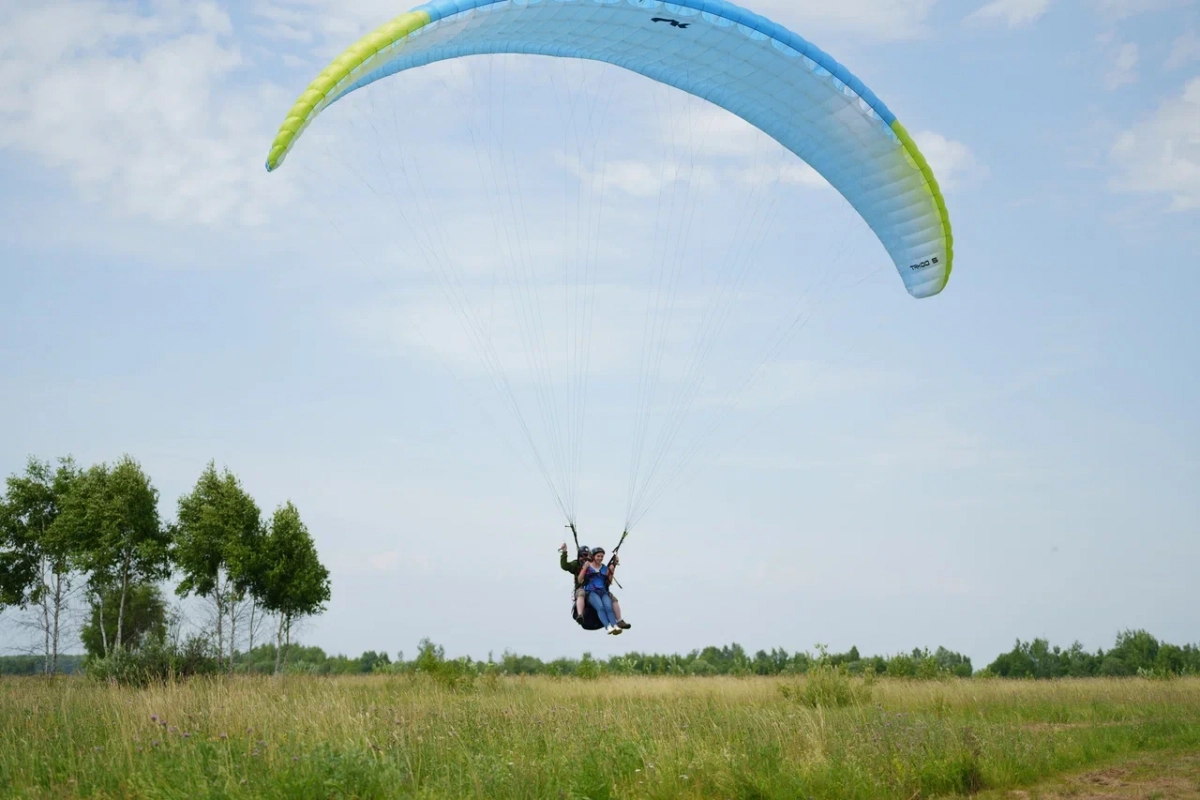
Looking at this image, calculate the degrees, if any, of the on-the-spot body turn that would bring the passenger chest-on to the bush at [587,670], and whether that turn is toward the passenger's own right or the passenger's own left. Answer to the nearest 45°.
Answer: approximately 135° to the passenger's own left

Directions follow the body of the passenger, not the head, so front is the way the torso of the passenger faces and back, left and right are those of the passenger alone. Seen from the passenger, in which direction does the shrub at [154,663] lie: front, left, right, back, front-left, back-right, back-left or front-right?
back

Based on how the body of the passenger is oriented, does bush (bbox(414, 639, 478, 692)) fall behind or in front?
behind

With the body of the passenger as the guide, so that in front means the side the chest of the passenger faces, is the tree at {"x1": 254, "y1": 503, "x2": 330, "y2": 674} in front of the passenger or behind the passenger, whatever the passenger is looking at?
behind

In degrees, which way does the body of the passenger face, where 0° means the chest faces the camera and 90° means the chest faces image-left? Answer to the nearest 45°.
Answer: approximately 315°

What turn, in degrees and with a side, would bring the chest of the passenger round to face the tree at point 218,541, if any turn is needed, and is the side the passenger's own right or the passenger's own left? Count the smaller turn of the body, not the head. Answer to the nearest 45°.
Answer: approximately 180°

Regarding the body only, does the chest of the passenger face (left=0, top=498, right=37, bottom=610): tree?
no

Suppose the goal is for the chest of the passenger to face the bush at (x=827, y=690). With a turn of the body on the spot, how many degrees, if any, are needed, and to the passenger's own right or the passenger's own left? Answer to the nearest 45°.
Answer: approximately 90° to the passenger's own left
